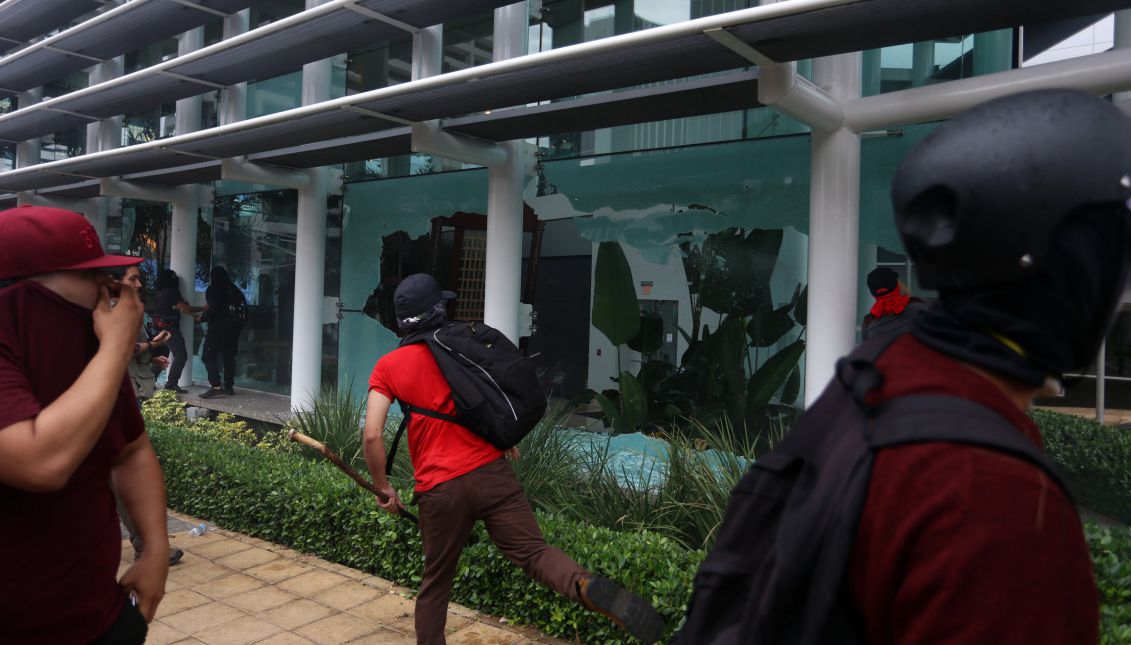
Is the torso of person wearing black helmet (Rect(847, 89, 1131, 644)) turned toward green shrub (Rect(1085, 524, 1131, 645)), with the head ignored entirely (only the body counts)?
no

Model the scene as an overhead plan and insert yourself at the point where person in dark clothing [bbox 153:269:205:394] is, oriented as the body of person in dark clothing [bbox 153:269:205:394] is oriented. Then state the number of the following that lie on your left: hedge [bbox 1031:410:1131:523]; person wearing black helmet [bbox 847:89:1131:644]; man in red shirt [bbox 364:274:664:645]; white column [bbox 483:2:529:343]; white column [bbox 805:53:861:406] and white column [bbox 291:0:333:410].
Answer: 0

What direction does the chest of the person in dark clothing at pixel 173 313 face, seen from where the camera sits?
to the viewer's right

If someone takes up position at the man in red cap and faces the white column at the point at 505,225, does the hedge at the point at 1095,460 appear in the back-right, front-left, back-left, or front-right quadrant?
front-right

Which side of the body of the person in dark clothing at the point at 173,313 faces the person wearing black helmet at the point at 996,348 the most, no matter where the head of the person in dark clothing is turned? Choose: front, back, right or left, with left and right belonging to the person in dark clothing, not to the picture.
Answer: right

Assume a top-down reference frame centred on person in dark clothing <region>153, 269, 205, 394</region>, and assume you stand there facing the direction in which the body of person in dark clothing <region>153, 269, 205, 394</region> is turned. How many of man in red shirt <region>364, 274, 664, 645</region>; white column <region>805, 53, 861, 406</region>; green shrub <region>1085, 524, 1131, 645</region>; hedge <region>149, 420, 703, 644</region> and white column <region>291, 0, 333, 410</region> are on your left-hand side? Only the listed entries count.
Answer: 0

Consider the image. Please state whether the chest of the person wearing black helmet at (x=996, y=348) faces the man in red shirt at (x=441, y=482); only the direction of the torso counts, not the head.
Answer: no

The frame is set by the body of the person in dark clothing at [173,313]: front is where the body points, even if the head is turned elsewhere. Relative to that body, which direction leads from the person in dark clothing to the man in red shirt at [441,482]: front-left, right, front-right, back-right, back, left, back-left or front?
right

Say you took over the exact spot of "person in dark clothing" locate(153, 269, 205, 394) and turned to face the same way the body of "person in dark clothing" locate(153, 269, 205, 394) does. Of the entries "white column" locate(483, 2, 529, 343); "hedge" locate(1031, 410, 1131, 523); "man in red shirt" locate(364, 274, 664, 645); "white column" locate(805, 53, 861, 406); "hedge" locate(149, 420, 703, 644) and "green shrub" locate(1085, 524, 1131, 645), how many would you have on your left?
0

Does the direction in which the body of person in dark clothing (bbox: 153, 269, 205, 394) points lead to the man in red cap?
no

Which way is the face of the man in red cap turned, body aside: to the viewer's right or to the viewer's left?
to the viewer's right
